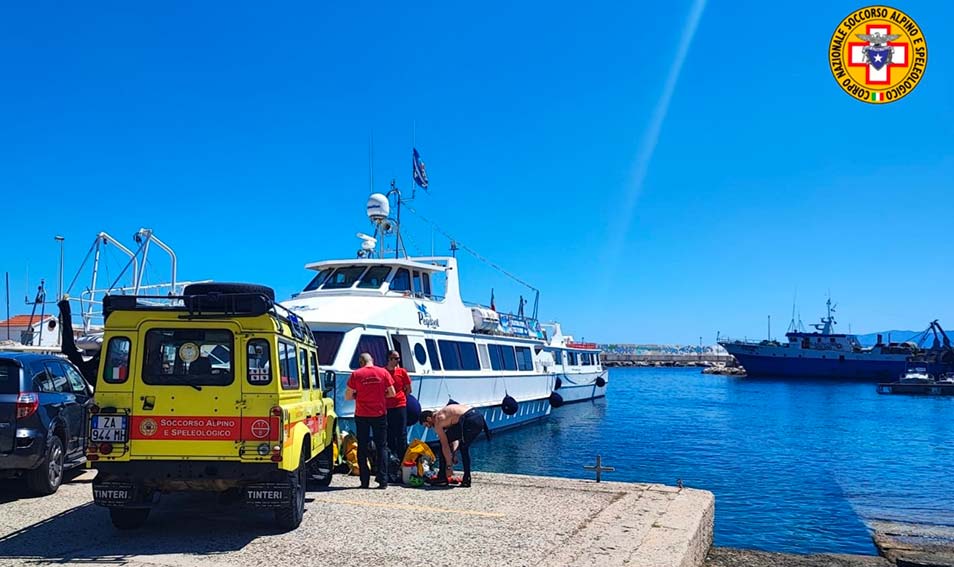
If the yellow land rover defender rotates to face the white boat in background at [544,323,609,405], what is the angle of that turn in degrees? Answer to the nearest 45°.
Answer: approximately 45° to its right

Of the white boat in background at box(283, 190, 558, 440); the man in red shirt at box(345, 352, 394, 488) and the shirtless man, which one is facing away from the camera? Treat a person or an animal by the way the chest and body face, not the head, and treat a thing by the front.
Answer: the man in red shirt

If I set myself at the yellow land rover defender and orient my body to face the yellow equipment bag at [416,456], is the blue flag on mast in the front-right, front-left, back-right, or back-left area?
front-left

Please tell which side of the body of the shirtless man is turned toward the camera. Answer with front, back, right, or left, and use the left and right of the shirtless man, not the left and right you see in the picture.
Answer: left

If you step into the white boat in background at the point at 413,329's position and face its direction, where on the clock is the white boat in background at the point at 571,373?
the white boat in background at the point at 571,373 is roughly at 5 o'clock from the white boat in background at the point at 413,329.

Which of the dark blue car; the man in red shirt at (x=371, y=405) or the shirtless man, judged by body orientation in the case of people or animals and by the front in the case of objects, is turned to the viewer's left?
the shirtless man

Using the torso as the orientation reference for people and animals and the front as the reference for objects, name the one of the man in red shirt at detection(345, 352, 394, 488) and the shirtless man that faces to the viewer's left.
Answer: the shirtless man

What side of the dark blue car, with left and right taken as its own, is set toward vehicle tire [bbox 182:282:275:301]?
right

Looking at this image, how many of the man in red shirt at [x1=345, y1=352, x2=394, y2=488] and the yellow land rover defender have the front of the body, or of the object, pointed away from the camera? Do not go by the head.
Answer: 2

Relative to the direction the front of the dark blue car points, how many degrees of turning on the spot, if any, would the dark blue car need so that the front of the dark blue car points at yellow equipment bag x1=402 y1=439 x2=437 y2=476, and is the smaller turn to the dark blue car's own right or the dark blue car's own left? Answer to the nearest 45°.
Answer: approximately 45° to the dark blue car's own right

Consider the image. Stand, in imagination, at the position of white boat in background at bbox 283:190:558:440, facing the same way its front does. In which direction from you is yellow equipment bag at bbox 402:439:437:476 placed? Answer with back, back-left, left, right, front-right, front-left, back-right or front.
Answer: front-left

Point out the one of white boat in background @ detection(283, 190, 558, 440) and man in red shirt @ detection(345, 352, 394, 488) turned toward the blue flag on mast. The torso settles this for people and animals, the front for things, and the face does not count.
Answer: the man in red shirt

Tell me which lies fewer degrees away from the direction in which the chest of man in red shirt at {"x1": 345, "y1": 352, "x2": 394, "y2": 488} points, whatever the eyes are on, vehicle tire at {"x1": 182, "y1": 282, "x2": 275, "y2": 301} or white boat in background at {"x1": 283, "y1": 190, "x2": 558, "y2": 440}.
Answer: the white boat in background

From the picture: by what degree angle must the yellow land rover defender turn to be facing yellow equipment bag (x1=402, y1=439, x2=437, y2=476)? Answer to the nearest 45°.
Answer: approximately 45° to its right

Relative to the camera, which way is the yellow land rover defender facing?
away from the camera

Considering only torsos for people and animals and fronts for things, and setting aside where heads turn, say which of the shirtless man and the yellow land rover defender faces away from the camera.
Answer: the yellow land rover defender

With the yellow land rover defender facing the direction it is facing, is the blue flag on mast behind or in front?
in front

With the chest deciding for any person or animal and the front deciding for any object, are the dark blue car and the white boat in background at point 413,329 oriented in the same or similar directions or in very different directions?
very different directions

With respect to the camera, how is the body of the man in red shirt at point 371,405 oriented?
away from the camera

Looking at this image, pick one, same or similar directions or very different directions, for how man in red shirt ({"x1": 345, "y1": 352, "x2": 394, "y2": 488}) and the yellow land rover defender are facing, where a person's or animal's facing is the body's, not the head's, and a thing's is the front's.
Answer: same or similar directions
